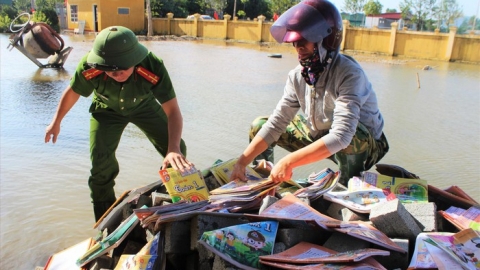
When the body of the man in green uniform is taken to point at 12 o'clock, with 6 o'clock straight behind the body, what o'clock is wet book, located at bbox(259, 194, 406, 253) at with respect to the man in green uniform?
The wet book is roughly at 11 o'clock from the man in green uniform.

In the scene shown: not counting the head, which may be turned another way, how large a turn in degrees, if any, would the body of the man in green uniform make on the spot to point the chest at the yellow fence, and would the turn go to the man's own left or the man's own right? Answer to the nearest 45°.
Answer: approximately 135° to the man's own left

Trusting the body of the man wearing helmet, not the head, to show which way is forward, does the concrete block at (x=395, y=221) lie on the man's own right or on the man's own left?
on the man's own left

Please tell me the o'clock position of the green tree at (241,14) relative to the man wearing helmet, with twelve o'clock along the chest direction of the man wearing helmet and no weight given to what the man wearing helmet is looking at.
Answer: The green tree is roughly at 4 o'clock from the man wearing helmet.

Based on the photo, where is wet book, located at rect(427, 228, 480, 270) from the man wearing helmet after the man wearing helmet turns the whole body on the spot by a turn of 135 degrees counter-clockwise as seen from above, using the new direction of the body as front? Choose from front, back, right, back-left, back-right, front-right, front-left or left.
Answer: front-right

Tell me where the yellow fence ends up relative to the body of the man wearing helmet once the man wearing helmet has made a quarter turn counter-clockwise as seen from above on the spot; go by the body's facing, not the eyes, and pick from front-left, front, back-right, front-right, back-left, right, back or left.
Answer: back-left

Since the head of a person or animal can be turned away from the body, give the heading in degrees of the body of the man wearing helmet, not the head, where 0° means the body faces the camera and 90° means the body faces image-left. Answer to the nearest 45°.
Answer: approximately 45°

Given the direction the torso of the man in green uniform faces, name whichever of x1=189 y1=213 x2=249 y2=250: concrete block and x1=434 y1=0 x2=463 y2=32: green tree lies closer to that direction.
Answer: the concrete block

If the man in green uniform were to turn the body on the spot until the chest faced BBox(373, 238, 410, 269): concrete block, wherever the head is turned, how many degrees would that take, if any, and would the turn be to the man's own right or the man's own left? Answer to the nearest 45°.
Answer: approximately 45° to the man's own left
